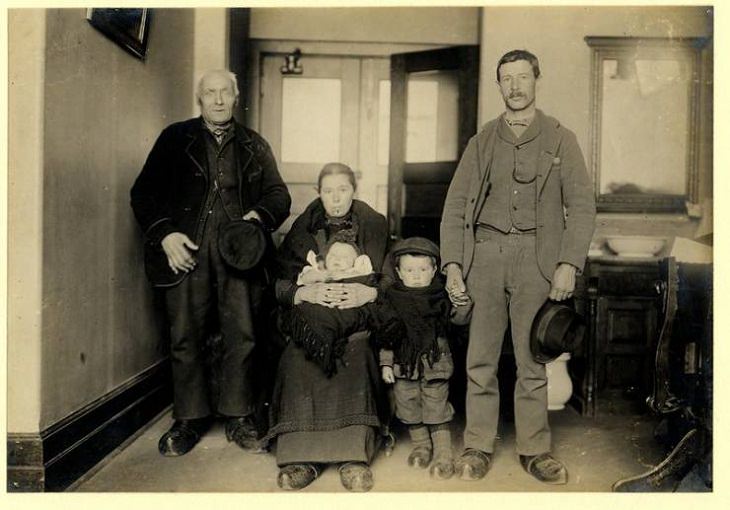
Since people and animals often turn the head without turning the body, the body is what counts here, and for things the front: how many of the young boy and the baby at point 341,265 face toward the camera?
2

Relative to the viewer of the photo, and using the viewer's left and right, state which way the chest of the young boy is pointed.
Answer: facing the viewer

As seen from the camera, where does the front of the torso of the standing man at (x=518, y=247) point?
toward the camera

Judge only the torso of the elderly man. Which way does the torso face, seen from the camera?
toward the camera
